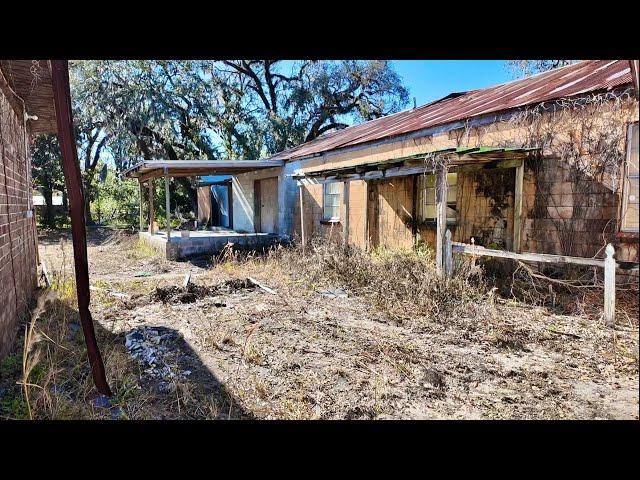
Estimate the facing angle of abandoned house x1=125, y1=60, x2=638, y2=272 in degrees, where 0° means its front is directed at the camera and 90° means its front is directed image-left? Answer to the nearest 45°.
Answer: approximately 45°

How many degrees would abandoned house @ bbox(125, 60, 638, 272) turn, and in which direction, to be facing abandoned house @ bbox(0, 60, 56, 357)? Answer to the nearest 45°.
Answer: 0° — it already faces it

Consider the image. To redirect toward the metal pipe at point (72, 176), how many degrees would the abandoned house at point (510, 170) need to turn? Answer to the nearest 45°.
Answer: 0° — it already faces it

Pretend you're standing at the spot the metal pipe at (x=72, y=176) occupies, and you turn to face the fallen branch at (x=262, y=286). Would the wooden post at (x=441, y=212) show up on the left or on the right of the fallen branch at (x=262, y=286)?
right

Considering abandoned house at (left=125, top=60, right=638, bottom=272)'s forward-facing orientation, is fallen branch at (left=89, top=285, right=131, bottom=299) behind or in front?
in front

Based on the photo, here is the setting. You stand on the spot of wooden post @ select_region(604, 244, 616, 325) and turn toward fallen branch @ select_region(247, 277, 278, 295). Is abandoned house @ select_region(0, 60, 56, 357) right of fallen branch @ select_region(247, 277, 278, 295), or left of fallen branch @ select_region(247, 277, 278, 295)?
left
